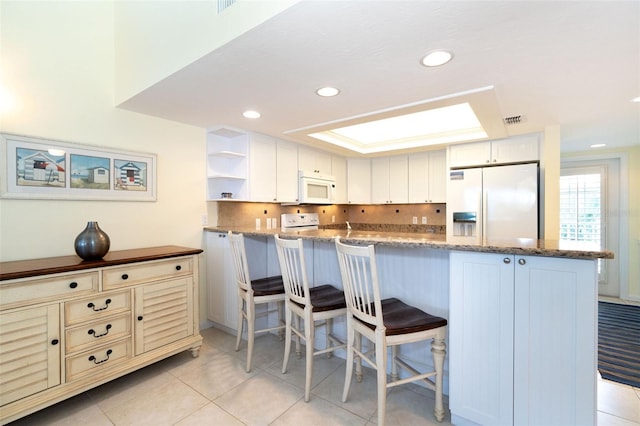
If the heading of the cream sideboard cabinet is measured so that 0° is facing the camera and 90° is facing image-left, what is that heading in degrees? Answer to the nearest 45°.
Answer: approximately 315°

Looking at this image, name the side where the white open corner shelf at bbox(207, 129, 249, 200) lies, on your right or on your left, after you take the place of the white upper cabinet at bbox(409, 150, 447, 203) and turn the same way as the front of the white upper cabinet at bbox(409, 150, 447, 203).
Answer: on your right

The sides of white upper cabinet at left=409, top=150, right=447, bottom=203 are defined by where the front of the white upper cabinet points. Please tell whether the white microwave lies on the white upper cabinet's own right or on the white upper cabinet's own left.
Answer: on the white upper cabinet's own right

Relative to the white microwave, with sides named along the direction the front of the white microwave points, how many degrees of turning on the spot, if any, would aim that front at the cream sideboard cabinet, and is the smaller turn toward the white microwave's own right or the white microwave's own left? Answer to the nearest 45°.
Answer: approximately 90° to the white microwave's own right

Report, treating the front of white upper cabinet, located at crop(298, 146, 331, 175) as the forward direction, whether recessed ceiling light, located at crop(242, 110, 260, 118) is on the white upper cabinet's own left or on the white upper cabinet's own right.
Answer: on the white upper cabinet's own right

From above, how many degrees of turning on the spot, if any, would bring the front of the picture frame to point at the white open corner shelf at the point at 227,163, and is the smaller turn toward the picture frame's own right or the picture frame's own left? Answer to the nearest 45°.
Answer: approximately 45° to the picture frame's own left

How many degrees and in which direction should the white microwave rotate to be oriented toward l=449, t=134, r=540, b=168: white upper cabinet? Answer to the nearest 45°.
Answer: approximately 45° to its left

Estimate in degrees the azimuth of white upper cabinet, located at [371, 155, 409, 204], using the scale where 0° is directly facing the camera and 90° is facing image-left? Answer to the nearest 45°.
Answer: approximately 0°

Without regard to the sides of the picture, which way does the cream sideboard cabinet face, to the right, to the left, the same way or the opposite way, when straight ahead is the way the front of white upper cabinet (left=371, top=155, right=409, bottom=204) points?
to the left

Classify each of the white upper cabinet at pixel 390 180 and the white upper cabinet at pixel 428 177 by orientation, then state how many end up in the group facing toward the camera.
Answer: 2

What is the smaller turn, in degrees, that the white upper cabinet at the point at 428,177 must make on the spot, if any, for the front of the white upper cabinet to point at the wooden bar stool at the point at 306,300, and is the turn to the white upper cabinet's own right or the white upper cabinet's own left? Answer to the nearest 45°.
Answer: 0° — it already faces it
